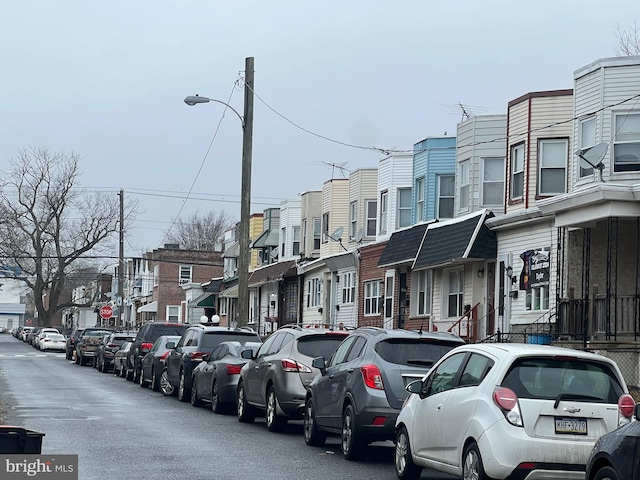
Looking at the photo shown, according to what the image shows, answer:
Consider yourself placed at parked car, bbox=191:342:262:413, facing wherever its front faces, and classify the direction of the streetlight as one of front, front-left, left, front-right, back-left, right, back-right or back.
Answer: front-right

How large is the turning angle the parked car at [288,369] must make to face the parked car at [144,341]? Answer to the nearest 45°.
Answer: approximately 45° to its right

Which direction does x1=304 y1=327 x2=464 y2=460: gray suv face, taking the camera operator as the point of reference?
facing away from the viewer and to the left of the viewer

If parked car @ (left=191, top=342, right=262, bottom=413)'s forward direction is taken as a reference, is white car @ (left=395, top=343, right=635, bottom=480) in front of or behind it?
behind

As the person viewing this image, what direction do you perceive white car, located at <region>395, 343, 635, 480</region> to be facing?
facing away from the viewer and to the left of the viewer

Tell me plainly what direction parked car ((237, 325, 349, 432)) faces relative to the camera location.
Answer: facing away from the viewer and to the left of the viewer

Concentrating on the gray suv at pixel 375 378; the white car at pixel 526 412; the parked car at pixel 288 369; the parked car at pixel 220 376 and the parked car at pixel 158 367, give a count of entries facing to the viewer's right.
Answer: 0

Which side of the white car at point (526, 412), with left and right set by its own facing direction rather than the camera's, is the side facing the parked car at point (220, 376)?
front

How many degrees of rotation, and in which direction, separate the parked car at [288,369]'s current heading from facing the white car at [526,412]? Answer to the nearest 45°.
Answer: approximately 135° to its left

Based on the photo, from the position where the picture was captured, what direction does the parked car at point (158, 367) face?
facing away from the viewer and to the left of the viewer

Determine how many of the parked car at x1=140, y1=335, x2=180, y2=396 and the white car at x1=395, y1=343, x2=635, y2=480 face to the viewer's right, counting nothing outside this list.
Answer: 0

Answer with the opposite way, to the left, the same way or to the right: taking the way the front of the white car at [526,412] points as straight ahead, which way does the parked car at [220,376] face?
the same way

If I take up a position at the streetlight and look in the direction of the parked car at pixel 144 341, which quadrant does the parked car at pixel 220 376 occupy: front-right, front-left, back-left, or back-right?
back-left

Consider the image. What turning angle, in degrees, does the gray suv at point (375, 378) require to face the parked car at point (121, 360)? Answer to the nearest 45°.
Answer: approximately 45° to its right

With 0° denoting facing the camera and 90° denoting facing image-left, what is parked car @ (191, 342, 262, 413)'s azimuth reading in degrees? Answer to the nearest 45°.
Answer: approximately 135°

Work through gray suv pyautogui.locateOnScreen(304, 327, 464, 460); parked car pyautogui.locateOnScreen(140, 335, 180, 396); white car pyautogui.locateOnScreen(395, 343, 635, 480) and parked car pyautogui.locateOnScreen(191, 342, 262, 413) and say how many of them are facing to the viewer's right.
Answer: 0

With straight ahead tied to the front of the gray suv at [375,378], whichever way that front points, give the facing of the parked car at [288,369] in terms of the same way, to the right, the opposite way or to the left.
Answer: the same way

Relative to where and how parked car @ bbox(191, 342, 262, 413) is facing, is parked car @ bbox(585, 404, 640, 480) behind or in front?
behind

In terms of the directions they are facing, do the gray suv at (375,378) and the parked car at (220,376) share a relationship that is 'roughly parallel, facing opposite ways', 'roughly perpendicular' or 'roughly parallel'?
roughly parallel

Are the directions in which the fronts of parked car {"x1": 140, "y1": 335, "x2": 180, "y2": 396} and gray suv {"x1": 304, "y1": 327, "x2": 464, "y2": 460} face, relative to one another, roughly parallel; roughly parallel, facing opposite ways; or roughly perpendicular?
roughly parallel

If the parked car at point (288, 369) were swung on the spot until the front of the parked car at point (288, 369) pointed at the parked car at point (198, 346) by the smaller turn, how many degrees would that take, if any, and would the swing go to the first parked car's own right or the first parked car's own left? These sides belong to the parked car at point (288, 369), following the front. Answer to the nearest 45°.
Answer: approximately 45° to the first parked car's own right
